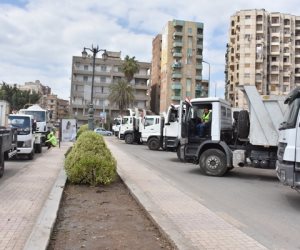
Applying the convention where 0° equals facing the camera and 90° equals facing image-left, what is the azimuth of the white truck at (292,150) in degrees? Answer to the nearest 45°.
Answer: approximately 45°

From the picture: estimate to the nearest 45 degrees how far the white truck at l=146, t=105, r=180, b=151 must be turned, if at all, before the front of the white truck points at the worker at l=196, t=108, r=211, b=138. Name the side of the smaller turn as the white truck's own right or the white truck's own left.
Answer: approximately 90° to the white truck's own left

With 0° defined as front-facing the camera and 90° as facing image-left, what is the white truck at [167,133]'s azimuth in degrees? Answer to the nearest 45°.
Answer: approximately 90°

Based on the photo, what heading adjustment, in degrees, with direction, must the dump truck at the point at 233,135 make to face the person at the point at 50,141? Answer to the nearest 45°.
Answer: approximately 45° to its right

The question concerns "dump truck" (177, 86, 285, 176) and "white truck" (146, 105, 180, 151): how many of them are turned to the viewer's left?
2

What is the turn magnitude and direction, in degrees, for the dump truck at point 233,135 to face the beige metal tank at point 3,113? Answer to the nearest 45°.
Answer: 0° — it already faces it

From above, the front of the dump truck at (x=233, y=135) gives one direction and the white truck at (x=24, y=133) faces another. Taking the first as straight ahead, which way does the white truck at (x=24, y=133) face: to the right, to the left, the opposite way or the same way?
to the left

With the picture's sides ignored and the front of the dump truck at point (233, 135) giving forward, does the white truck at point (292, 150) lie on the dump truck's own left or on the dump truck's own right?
on the dump truck's own left

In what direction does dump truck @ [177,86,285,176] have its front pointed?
to the viewer's left
